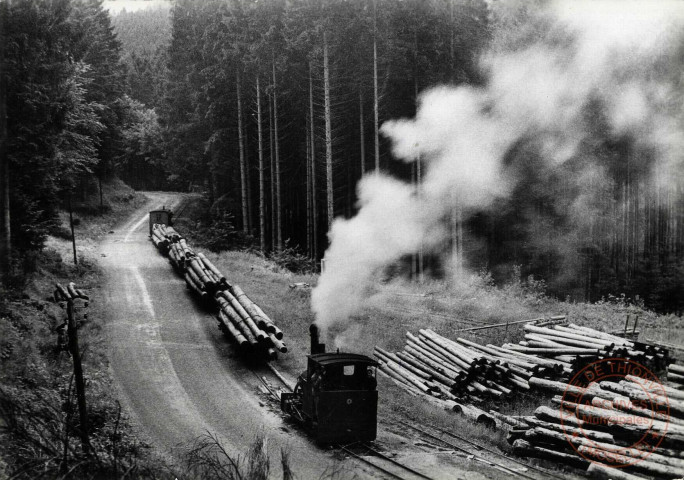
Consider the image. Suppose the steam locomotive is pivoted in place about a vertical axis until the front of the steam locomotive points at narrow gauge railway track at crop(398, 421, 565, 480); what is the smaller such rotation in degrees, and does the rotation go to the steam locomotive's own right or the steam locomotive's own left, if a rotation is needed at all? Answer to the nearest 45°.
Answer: approximately 135° to the steam locomotive's own right

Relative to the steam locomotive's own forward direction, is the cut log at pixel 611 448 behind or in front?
behind

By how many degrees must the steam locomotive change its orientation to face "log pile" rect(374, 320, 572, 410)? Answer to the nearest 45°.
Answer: approximately 90° to its right

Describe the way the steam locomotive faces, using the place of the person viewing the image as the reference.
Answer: facing away from the viewer and to the left of the viewer

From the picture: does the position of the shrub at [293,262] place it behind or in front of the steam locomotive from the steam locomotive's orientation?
in front

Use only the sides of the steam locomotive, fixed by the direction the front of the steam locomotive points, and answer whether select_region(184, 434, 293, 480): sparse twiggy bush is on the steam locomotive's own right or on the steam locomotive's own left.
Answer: on the steam locomotive's own left

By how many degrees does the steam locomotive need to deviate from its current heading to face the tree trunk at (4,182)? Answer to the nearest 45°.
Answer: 0° — it already faces it

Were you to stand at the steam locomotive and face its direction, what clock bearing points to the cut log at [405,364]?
The cut log is roughly at 2 o'clock from the steam locomotive.

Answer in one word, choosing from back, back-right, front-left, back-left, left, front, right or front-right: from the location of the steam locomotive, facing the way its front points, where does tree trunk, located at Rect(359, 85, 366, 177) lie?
front-right

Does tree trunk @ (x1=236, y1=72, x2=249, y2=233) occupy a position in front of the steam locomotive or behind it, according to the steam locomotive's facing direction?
in front

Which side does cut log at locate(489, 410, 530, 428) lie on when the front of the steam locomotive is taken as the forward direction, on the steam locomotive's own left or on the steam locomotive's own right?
on the steam locomotive's own right
